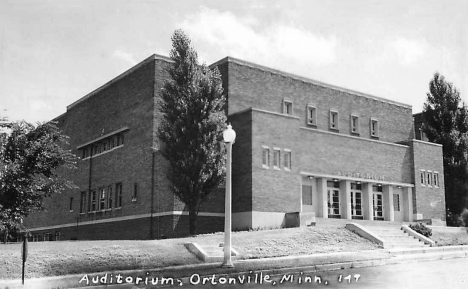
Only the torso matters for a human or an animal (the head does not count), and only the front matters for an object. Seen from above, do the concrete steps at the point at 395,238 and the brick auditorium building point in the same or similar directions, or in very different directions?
same or similar directions

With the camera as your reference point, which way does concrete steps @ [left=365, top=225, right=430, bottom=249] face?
facing the viewer and to the right of the viewer

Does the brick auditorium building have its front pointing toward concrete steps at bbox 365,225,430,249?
yes

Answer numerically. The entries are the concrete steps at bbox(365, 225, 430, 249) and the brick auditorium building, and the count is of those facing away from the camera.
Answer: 0

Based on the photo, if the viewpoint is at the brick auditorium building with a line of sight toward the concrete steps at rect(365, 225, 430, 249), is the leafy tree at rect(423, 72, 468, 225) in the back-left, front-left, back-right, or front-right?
front-left

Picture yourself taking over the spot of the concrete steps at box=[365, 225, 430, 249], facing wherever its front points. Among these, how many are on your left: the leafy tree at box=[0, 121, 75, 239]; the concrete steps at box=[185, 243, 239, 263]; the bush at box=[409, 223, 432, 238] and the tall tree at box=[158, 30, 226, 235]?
1

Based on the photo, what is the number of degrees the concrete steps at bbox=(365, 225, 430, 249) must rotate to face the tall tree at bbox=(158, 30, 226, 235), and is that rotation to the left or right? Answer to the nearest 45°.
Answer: approximately 90° to its right

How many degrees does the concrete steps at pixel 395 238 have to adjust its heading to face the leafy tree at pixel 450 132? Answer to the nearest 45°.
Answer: approximately 135° to its left

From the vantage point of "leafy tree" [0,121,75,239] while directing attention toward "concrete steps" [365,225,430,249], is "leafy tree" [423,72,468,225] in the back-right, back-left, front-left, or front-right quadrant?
front-left

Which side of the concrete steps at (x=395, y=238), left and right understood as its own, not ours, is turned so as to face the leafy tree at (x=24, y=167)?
right

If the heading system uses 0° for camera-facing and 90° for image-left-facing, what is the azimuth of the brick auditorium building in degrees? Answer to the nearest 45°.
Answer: approximately 315°

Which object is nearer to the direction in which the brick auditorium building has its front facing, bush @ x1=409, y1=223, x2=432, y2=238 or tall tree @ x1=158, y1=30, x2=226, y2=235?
the bush

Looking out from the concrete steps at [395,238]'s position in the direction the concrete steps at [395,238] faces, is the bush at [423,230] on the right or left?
on its left

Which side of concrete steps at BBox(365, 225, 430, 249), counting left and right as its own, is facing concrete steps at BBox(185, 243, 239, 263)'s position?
right

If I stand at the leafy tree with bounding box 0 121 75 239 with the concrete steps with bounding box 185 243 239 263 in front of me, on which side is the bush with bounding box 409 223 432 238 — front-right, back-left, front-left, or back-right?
front-left
